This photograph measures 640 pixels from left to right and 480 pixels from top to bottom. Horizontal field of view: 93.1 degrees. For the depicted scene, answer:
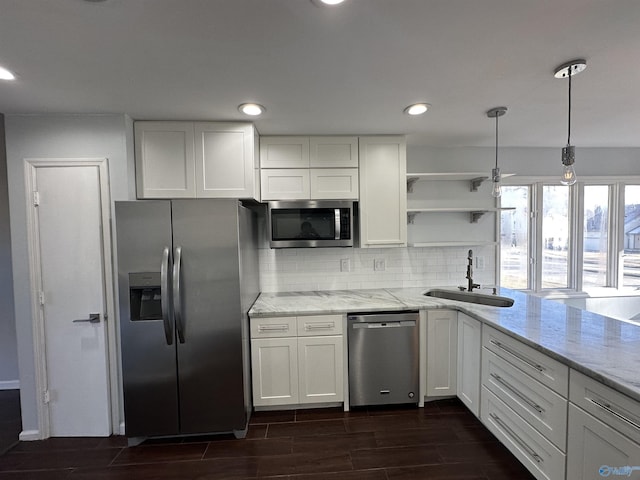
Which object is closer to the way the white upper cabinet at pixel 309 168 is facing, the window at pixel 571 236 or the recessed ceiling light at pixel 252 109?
the recessed ceiling light

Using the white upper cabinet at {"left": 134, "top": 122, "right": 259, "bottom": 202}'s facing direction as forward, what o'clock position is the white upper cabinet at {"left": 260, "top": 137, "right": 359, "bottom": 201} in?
the white upper cabinet at {"left": 260, "top": 137, "right": 359, "bottom": 201} is roughly at 9 o'clock from the white upper cabinet at {"left": 134, "top": 122, "right": 259, "bottom": 202}.

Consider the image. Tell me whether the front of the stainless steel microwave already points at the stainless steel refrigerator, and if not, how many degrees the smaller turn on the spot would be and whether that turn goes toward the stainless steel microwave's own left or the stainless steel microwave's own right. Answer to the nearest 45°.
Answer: approximately 45° to the stainless steel microwave's own right

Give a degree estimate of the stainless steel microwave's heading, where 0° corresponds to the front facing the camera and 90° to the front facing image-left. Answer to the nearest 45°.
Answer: approximately 0°

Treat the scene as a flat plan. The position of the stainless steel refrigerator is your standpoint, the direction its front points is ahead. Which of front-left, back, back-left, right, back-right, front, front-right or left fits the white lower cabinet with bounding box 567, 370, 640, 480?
front-left

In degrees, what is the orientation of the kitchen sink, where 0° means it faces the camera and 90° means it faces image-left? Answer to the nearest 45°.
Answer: approximately 45°

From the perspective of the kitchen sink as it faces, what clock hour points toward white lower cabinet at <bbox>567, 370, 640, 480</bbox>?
The white lower cabinet is roughly at 10 o'clock from the kitchen sink.

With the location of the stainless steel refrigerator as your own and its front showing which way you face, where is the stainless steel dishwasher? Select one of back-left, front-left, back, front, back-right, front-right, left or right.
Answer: left

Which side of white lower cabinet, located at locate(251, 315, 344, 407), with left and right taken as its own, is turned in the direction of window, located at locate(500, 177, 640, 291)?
left
